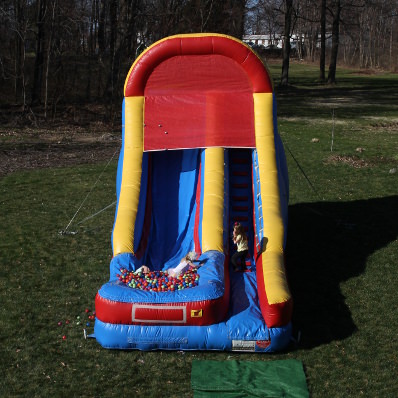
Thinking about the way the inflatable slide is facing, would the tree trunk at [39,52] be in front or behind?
behind

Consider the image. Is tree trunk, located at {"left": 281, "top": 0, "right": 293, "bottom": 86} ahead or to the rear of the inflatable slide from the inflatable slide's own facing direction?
to the rear

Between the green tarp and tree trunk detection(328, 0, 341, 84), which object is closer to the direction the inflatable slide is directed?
the green tarp

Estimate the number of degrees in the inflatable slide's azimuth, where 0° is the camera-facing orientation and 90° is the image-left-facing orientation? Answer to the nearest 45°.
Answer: approximately 0°

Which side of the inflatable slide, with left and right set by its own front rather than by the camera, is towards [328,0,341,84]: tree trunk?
back

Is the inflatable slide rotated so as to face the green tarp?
yes
